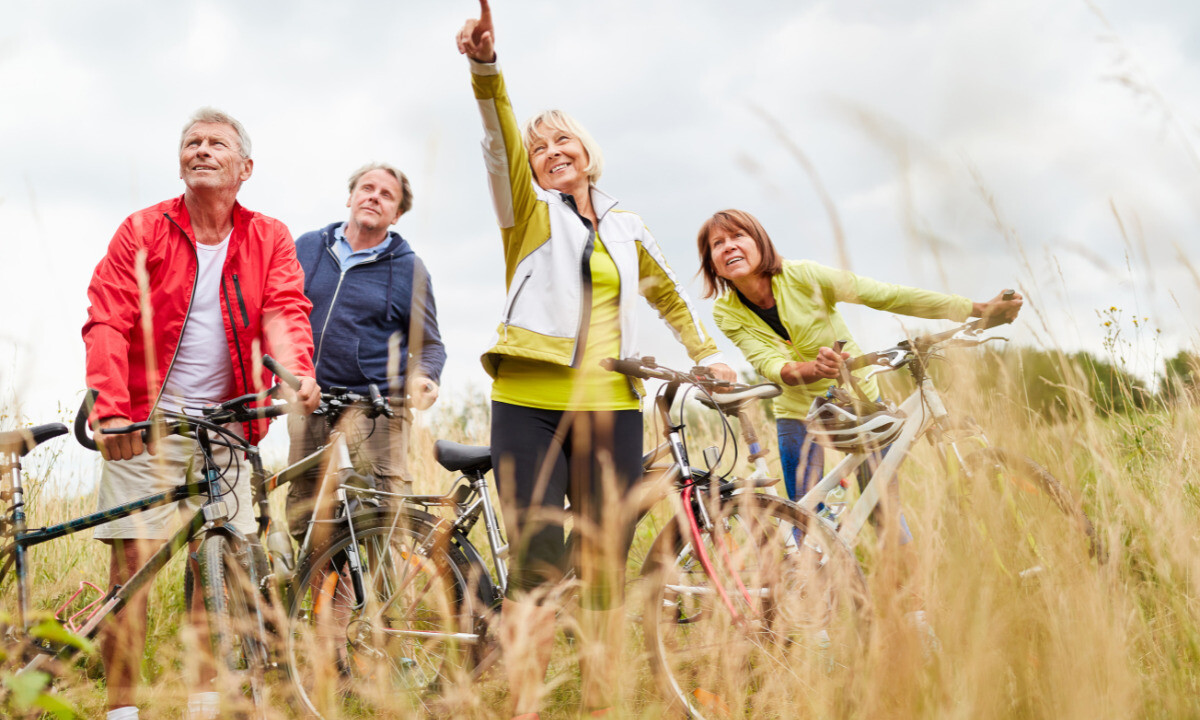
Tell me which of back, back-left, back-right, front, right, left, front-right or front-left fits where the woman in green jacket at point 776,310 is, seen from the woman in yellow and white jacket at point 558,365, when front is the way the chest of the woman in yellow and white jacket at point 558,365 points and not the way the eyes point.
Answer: back-left

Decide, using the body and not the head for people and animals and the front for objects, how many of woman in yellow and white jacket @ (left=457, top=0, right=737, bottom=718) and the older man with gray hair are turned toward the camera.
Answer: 2

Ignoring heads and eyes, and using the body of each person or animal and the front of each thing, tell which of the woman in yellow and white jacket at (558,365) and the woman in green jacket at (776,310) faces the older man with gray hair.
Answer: the woman in green jacket at (776,310)

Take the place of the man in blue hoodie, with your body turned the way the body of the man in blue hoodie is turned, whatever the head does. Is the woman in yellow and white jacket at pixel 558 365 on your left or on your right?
on your left

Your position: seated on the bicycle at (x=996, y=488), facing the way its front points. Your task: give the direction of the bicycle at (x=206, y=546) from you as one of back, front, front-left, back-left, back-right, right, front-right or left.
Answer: back-right

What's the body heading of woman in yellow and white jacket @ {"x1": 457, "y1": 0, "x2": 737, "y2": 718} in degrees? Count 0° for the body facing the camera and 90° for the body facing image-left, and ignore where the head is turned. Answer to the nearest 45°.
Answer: approximately 0°

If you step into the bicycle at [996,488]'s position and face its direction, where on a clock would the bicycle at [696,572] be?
the bicycle at [696,572] is roughly at 6 o'clock from the bicycle at [996,488].
